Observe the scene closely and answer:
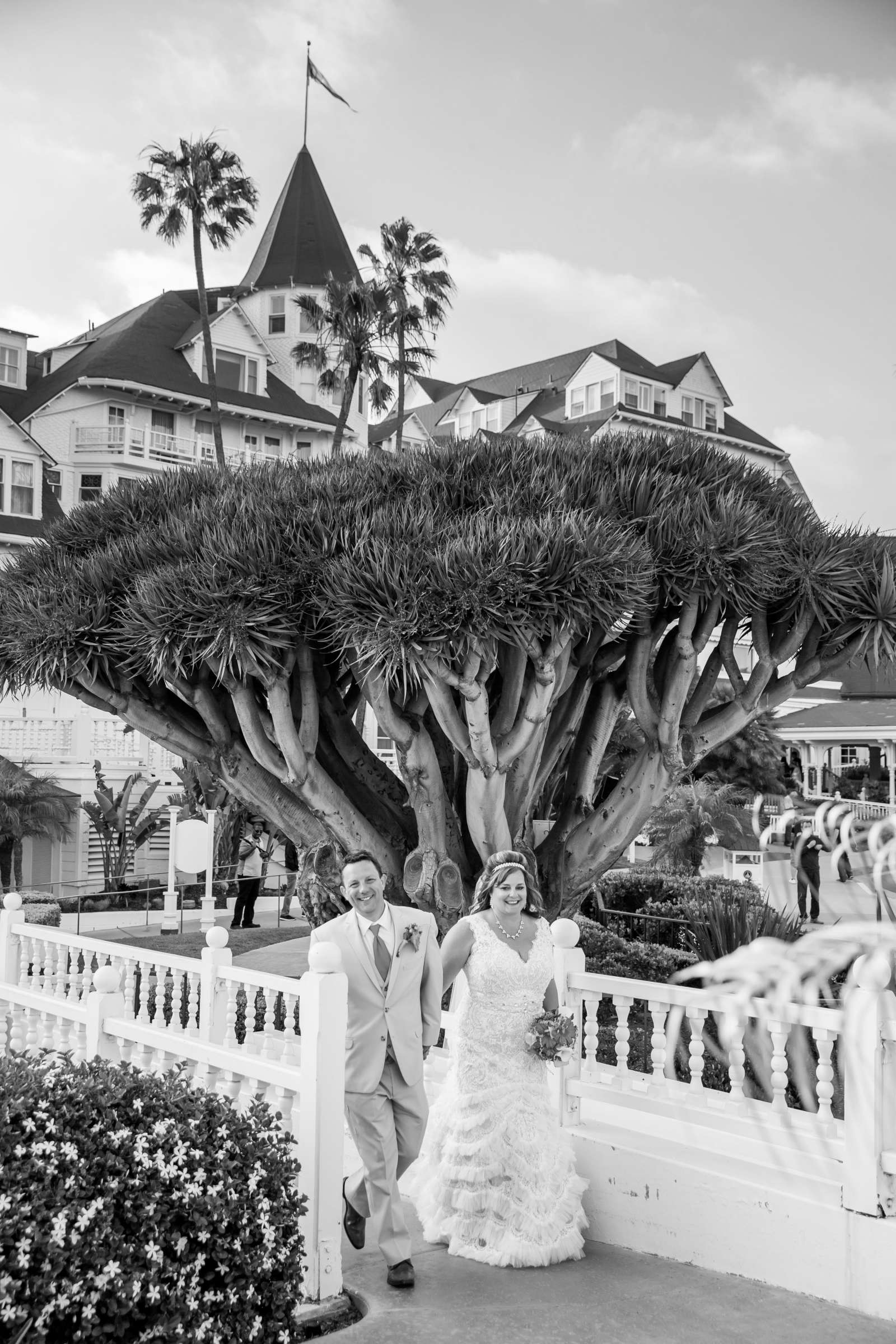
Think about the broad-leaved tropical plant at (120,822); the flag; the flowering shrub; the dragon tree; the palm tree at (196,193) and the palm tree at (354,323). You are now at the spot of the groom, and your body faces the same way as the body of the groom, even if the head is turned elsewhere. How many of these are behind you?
5

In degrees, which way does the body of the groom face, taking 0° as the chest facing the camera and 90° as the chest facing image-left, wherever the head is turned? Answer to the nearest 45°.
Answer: approximately 0°

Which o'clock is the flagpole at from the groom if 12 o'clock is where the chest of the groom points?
The flagpole is roughly at 6 o'clock from the groom.

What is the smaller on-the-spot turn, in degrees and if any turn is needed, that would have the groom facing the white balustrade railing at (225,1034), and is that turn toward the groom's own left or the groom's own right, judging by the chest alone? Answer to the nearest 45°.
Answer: approximately 135° to the groom's own right

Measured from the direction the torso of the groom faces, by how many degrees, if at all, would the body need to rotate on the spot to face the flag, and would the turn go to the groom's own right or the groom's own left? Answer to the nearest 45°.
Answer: approximately 180°

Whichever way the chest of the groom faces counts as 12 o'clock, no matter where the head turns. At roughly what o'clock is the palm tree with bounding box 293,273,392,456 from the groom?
The palm tree is roughly at 6 o'clock from the groom.

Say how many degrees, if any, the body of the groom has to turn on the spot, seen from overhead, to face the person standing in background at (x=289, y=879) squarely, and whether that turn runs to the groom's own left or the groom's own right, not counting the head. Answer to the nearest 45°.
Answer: approximately 180°

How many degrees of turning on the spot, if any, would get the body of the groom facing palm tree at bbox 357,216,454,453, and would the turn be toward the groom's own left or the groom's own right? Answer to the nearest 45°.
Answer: approximately 180°

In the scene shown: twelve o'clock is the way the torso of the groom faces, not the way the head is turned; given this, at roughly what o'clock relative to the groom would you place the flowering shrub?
The flowering shrub is roughly at 1 o'clock from the groom.

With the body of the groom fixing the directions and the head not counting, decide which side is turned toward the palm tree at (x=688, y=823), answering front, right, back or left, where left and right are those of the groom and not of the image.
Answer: back
